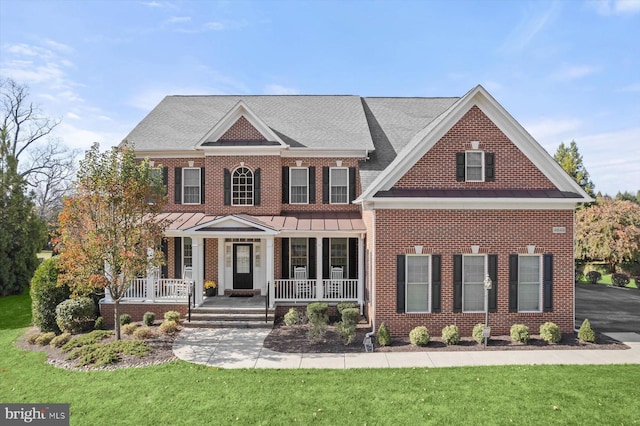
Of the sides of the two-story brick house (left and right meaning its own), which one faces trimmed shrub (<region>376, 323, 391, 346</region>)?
front

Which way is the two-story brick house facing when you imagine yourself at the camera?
facing the viewer

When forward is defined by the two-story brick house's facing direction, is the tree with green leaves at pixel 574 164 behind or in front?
behind

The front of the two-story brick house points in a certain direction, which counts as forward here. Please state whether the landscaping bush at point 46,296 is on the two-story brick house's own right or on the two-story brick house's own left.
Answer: on the two-story brick house's own right

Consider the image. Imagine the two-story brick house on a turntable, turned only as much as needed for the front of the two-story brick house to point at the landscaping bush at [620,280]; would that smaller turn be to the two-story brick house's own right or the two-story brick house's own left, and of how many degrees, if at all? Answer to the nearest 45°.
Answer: approximately 135° to the two-story brick house's own left

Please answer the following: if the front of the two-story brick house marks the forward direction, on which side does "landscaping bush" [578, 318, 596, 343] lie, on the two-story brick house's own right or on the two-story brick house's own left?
on the two-story brick house's own left

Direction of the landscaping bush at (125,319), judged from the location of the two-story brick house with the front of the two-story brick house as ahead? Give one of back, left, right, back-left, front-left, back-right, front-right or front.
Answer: right

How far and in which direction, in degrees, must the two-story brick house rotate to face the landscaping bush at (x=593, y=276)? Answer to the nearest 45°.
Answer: approximately 135° to its left
